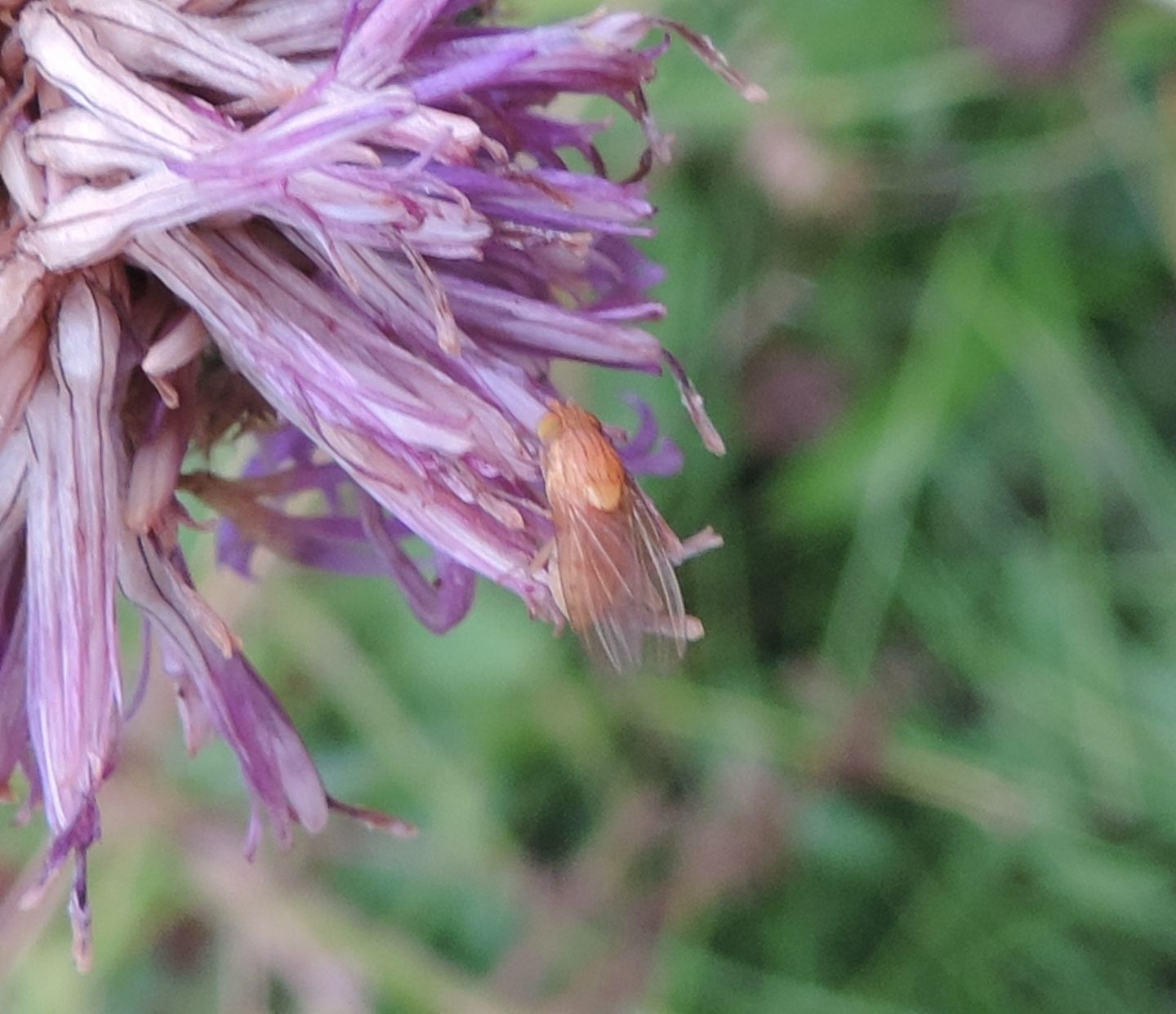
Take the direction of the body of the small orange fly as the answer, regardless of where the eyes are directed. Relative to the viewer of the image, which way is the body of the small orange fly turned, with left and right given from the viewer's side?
facing away from the viewer and to the left of the viewer
